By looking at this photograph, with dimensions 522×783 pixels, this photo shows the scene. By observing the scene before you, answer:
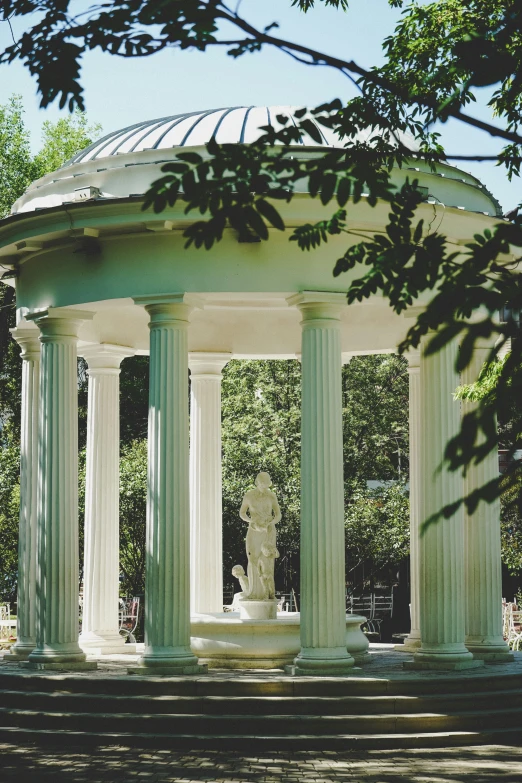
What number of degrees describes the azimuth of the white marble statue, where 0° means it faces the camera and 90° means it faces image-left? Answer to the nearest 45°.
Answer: approximately 0°

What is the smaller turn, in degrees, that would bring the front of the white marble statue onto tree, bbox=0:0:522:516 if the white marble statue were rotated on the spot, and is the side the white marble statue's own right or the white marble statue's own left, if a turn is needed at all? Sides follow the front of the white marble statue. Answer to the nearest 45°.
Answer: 0° — it already faces it
